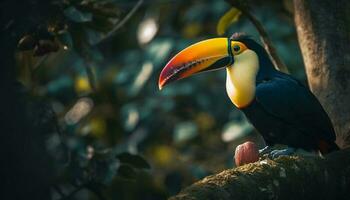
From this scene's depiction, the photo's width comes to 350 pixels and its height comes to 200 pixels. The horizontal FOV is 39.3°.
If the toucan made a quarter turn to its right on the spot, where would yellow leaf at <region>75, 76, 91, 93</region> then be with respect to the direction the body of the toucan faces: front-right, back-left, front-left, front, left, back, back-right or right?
front-left

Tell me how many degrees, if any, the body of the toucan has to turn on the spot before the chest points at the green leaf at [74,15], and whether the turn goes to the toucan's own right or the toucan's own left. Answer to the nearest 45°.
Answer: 0° — it already faces it

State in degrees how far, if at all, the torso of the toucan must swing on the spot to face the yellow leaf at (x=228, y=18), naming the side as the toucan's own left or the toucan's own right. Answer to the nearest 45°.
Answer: approximately 45° to the toucan's own right

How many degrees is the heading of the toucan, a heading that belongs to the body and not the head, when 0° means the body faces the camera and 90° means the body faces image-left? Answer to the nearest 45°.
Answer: approximately 90°
